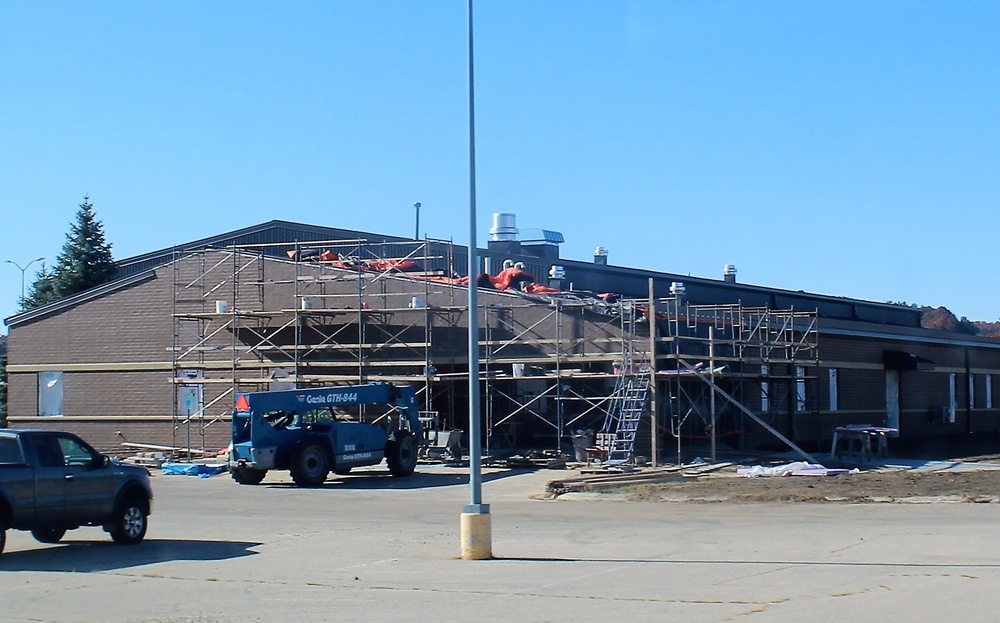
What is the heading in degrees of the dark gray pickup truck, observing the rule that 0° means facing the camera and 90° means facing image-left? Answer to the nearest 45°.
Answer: approximately 225°

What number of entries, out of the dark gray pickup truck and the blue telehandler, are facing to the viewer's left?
0

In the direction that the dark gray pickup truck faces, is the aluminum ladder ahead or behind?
ahead

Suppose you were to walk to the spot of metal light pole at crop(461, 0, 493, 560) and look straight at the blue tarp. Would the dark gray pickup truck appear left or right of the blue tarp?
left

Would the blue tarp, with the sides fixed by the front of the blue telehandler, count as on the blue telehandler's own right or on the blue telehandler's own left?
on the blue telehandler's own left

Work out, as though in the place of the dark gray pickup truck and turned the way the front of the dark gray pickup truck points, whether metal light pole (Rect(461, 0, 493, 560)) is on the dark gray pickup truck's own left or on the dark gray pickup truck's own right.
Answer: on the dark gray pickup truck's own right

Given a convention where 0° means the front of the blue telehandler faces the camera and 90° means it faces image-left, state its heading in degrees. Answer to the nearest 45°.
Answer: approximately 225°

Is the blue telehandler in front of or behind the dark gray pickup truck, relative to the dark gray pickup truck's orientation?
in front
